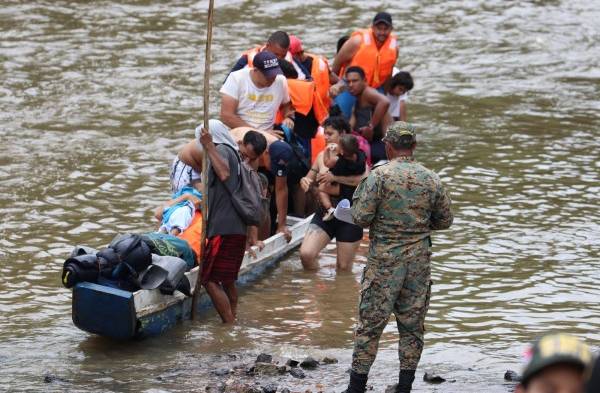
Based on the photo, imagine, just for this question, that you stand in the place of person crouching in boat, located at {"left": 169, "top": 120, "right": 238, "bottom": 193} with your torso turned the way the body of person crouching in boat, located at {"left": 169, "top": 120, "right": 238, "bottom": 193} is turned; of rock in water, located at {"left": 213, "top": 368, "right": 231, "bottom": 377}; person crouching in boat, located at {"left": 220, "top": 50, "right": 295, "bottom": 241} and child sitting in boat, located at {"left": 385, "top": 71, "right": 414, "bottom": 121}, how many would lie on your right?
1

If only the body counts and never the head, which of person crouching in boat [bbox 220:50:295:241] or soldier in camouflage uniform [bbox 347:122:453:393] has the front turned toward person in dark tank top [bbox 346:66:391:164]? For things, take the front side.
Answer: the soldier in camouflage uniform

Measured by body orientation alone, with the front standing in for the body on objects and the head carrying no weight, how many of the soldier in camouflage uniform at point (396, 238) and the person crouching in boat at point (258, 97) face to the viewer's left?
0

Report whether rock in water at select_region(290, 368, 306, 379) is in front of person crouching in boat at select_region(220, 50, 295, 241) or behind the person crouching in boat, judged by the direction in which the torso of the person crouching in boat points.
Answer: in front

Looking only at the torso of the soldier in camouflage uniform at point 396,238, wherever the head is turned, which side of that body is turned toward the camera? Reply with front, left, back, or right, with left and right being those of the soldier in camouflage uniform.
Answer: back

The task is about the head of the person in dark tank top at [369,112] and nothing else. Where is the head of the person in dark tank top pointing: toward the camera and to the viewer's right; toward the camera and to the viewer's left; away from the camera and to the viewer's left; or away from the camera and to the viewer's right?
toward the camera and to the viewer's left

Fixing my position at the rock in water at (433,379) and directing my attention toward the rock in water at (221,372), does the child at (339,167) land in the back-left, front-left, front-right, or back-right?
front-right

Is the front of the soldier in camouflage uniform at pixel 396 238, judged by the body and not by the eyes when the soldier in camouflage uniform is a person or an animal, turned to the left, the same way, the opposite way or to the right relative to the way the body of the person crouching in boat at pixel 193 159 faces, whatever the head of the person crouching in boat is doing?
to the left

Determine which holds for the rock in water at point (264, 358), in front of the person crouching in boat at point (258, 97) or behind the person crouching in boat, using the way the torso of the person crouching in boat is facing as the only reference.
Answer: in front

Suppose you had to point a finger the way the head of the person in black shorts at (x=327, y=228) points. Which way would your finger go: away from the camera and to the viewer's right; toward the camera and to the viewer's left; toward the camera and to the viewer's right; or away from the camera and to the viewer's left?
toward the camera and to the viewer's left

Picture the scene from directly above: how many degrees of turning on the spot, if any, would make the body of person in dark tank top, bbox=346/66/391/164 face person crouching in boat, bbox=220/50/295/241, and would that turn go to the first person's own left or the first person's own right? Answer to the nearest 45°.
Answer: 0° — they already face them
